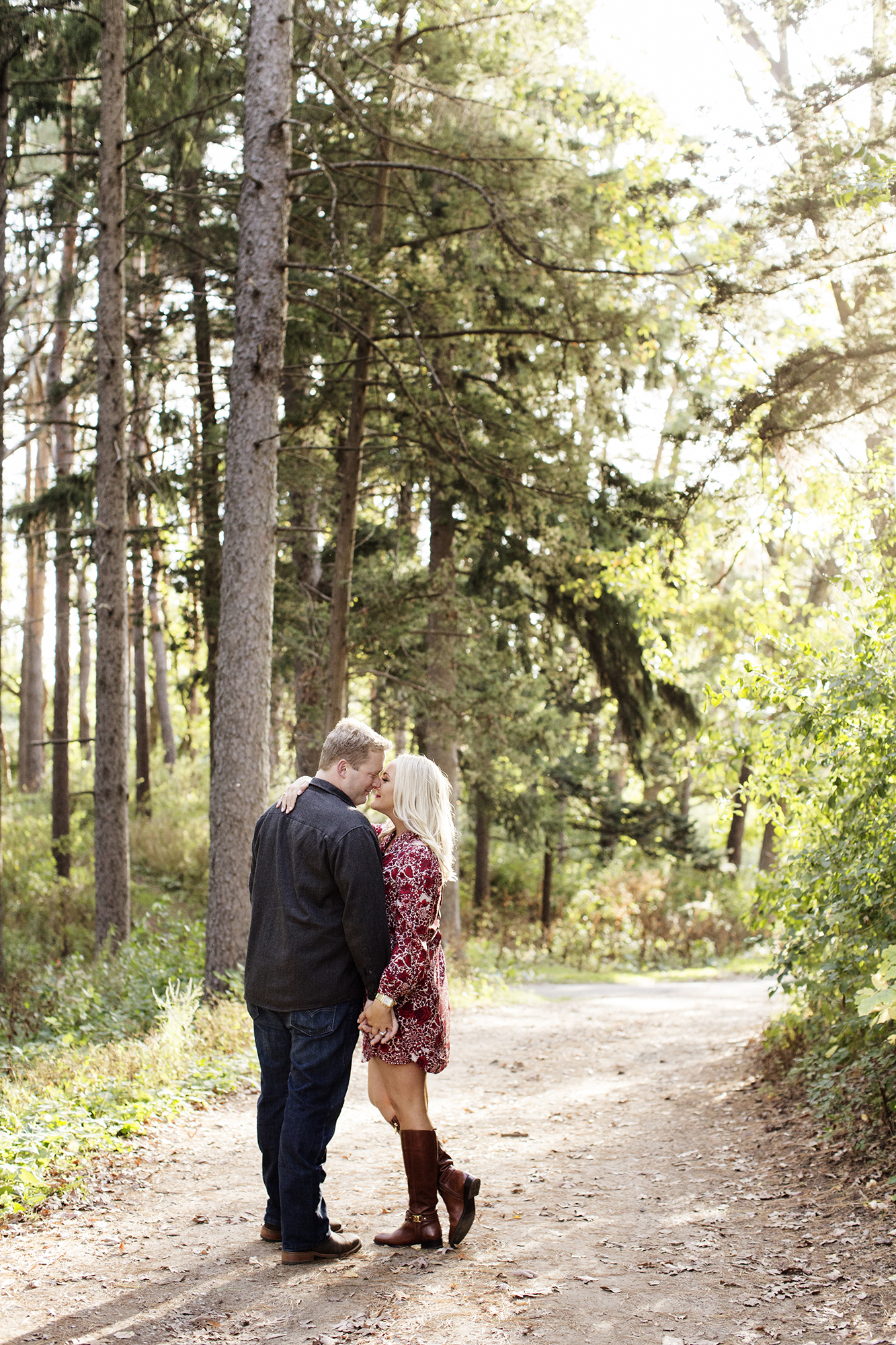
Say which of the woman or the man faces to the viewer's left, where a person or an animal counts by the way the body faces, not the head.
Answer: the woman

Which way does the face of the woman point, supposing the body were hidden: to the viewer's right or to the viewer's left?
to the viewer's left

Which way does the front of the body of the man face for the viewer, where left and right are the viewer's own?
facing away from the viewer and to the right of the viewer

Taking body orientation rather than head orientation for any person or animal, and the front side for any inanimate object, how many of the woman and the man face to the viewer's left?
1

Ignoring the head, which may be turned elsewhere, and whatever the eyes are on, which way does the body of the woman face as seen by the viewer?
to the viewer's left
